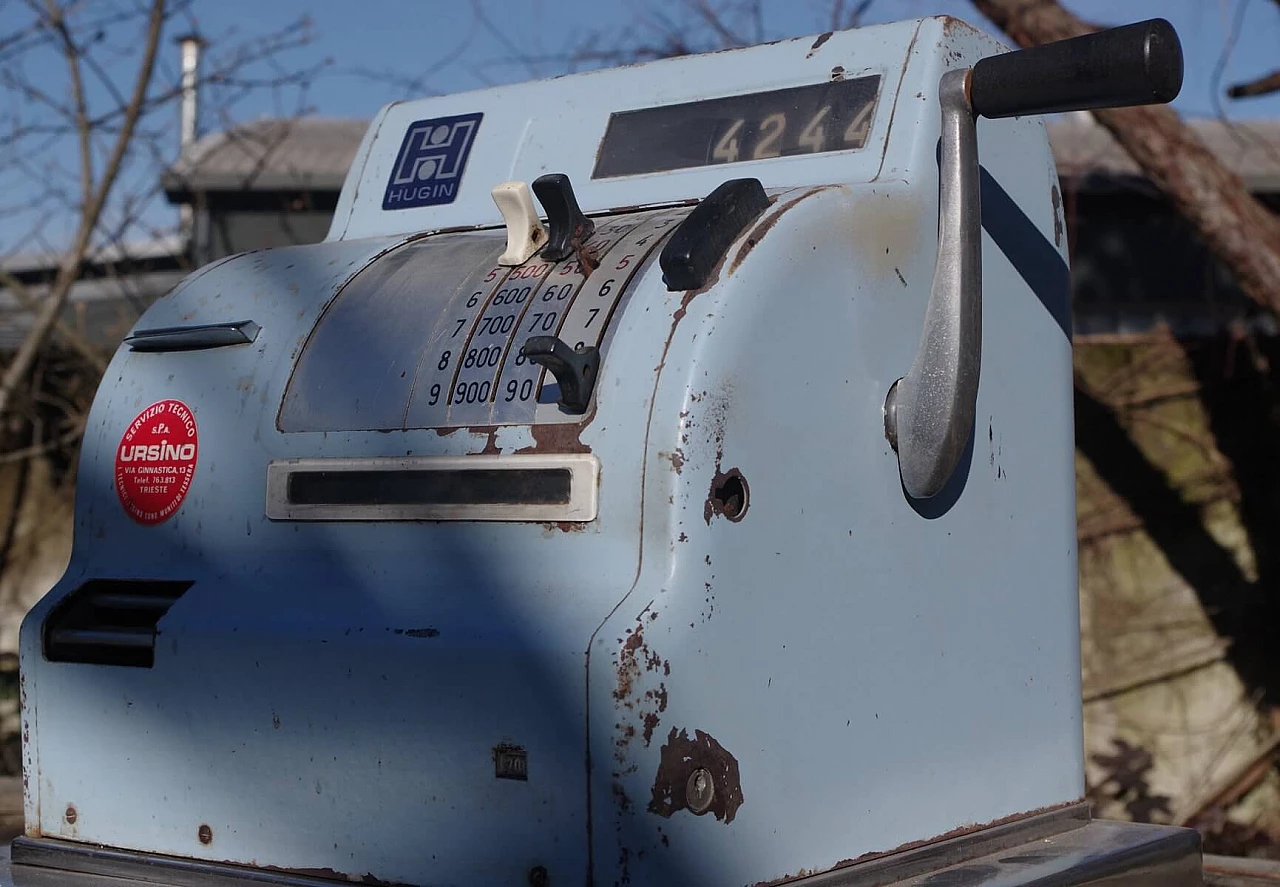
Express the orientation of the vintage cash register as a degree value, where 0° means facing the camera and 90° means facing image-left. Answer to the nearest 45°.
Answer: approximately 45°
